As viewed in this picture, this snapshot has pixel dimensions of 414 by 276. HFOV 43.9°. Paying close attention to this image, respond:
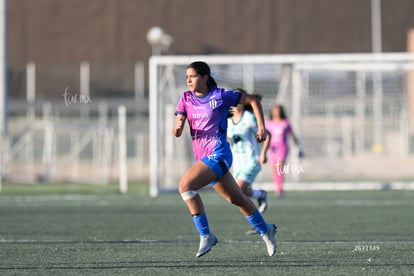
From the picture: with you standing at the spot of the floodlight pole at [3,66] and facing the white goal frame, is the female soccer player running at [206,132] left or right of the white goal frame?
right

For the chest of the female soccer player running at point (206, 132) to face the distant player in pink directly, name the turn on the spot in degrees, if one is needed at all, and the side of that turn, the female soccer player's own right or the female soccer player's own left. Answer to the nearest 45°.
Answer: approximately 135° to the female soccer player's own right

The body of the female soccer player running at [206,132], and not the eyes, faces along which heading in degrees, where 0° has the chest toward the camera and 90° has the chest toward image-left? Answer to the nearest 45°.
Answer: approximately 45°

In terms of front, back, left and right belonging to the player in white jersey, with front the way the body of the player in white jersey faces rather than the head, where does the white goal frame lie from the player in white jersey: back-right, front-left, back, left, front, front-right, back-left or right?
back-right

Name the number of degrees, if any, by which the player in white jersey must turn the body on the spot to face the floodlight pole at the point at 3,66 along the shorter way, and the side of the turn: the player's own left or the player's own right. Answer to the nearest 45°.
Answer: approximately 90° to the player's own right

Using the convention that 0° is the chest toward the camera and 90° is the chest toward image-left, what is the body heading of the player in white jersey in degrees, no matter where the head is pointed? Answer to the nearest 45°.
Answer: approximately 45°

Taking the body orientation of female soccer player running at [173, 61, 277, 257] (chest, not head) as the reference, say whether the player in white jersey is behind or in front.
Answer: behind
